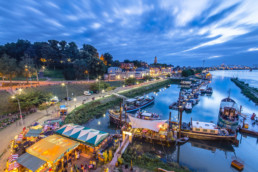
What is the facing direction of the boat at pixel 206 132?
to the viewer's right

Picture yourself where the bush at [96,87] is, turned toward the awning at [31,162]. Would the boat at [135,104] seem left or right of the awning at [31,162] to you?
left

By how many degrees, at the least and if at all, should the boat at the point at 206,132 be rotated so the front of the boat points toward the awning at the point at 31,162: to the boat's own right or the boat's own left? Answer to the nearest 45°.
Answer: approximately 135° to the boat's own right

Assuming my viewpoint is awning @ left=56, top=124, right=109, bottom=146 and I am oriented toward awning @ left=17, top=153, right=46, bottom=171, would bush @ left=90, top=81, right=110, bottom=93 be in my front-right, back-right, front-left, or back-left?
back-right
